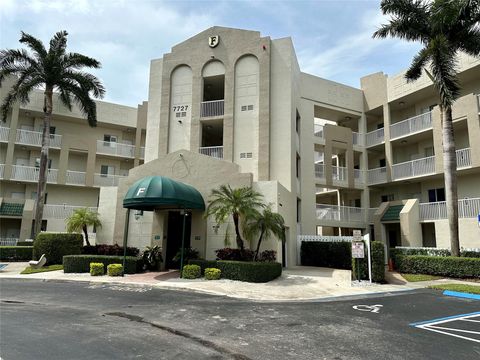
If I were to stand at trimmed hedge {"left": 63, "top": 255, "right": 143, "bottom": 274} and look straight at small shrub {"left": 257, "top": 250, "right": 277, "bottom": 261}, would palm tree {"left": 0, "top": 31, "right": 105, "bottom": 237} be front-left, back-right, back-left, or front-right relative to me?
back-left

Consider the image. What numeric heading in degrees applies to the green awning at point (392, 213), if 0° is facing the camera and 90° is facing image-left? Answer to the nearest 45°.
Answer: approximately 45°

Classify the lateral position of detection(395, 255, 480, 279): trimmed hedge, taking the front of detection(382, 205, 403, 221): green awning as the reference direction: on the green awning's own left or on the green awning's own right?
on the green awning's own left

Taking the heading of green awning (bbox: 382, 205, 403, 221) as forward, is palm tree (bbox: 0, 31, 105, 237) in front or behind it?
in front

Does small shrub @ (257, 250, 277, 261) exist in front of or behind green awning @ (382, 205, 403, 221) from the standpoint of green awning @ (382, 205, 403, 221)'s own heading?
in front

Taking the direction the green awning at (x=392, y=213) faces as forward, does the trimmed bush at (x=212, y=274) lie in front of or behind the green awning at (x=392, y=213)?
in front
